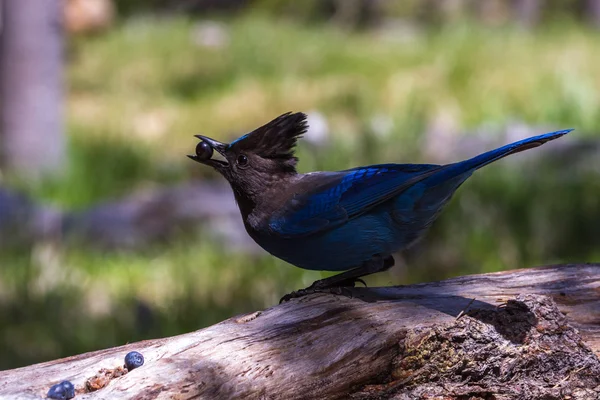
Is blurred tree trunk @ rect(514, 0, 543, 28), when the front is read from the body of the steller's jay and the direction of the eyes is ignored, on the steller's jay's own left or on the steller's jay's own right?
on the steller's jay's own right

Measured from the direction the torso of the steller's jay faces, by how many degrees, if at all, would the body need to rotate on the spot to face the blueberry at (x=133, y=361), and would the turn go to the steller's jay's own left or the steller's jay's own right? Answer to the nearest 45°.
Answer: approximately 45° to the steller's jay's own left

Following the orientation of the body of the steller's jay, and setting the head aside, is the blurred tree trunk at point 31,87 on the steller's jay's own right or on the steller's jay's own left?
on the steller's jay's own right

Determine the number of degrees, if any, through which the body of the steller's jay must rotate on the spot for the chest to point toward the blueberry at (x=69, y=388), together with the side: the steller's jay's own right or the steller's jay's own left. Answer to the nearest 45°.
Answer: approximately 45° to the steller's jay's own left

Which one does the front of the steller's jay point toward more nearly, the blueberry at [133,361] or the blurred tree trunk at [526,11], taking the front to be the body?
the blueberry

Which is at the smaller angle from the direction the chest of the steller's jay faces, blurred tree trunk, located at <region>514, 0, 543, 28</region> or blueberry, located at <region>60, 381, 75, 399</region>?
the blueberry

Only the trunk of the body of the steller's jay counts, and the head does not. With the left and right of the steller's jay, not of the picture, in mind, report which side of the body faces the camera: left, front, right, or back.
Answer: left

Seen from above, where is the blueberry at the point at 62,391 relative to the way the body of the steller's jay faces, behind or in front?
in front
